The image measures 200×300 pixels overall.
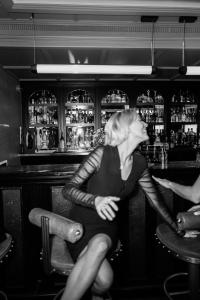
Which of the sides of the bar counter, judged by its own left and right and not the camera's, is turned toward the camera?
front

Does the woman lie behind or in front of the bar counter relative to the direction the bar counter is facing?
in front

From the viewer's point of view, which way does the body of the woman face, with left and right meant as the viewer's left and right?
facing the viewer and to the right of the viewer

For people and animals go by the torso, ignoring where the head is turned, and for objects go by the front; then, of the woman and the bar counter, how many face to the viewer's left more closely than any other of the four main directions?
0

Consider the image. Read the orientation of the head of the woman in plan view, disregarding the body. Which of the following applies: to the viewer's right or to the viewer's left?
to the viewer's right

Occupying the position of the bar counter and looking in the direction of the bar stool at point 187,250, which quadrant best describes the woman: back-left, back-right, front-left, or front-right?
front-right

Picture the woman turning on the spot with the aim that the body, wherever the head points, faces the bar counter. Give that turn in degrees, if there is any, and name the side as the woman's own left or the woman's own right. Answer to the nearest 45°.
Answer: approximately 180°

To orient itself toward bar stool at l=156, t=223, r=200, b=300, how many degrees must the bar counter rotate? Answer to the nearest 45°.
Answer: approximately 45° to its left
